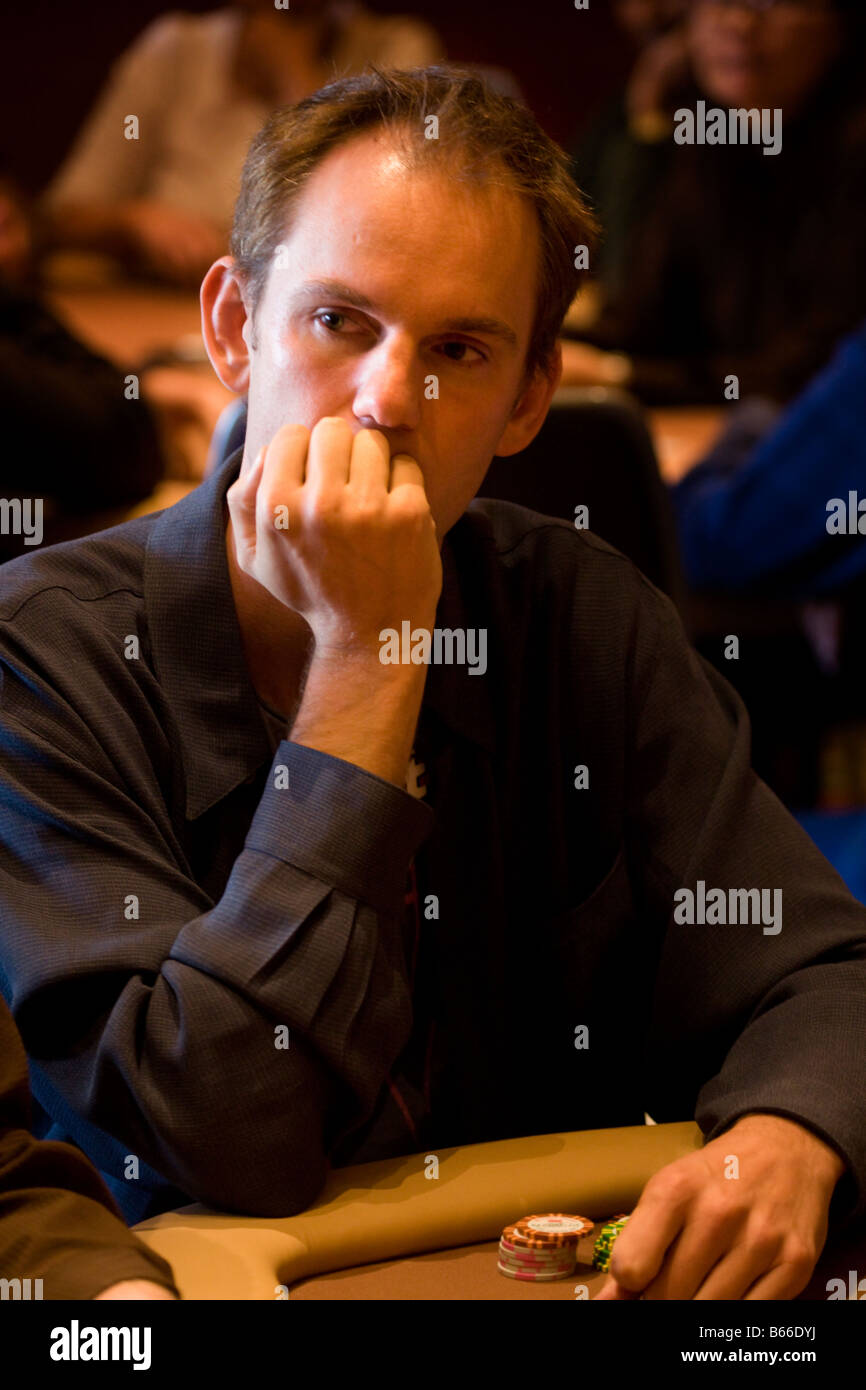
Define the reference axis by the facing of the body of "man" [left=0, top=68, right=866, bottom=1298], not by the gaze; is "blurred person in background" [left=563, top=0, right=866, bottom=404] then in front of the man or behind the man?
behind

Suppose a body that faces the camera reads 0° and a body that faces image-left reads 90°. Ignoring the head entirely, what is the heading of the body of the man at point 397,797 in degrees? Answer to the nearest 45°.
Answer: approximately 0°

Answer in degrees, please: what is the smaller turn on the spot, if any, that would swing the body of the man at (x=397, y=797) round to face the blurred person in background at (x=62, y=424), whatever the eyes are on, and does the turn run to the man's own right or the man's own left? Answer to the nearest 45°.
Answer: approximately 180°

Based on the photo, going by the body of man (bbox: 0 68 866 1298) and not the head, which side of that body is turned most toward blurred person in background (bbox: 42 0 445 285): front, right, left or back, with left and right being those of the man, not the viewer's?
back

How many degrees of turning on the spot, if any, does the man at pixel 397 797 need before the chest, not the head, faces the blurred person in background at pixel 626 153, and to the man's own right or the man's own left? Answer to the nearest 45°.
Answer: approximately 180°
